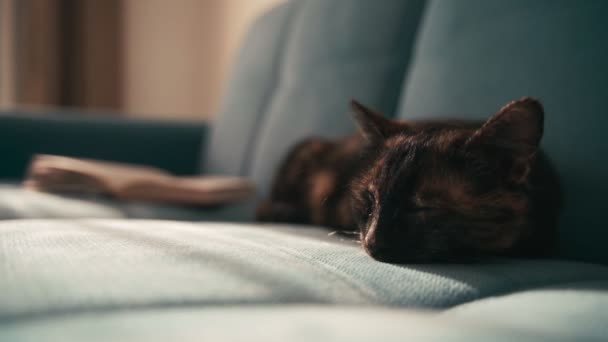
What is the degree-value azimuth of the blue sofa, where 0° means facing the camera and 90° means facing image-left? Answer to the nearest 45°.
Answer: approximately 45°
